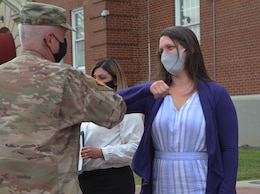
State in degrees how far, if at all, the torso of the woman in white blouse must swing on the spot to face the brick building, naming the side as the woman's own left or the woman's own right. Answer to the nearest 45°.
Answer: approximately 135° to the woman's own right

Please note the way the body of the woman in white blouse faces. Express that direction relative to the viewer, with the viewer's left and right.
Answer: facing the viewer and to the left of the viewer

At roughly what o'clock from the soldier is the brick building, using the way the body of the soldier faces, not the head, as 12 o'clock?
The brick building is roughly at 11 o'clock from the soldier.

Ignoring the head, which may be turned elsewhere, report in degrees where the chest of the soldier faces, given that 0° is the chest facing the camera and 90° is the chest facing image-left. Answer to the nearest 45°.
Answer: approximately 225°

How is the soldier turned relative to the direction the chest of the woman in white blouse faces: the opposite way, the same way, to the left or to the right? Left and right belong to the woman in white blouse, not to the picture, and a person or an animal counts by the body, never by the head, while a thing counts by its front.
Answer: the opposite way

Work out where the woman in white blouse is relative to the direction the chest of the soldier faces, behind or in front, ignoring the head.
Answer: in front

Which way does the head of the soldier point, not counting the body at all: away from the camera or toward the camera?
away from the camera
